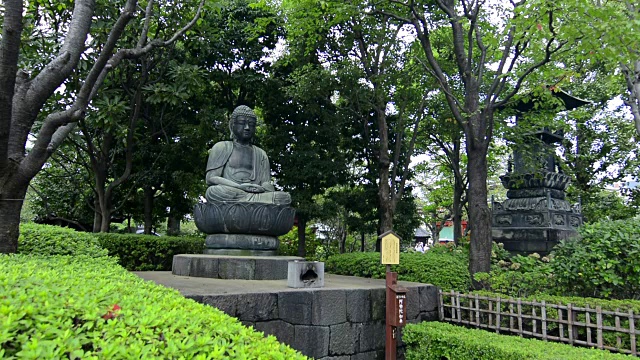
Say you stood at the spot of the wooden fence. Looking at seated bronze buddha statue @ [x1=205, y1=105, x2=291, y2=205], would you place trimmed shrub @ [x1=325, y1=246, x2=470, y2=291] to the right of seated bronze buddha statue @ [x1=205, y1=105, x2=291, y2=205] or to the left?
right

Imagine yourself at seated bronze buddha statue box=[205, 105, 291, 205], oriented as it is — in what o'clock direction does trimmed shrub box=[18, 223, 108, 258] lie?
The trimmed shrub is roughly at 3 o'clock from the seated bronze buddha statue.

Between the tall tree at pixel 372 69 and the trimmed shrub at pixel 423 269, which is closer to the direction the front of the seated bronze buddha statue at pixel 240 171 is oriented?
the trimmed shrub

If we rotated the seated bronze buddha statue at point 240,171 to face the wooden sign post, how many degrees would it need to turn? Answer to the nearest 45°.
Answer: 0° — it already faces it

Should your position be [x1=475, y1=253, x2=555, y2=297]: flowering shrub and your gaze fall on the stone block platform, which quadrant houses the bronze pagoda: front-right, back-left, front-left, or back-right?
back-right

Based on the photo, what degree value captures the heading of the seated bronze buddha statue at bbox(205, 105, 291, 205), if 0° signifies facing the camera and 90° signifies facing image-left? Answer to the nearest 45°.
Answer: approximately 315°
